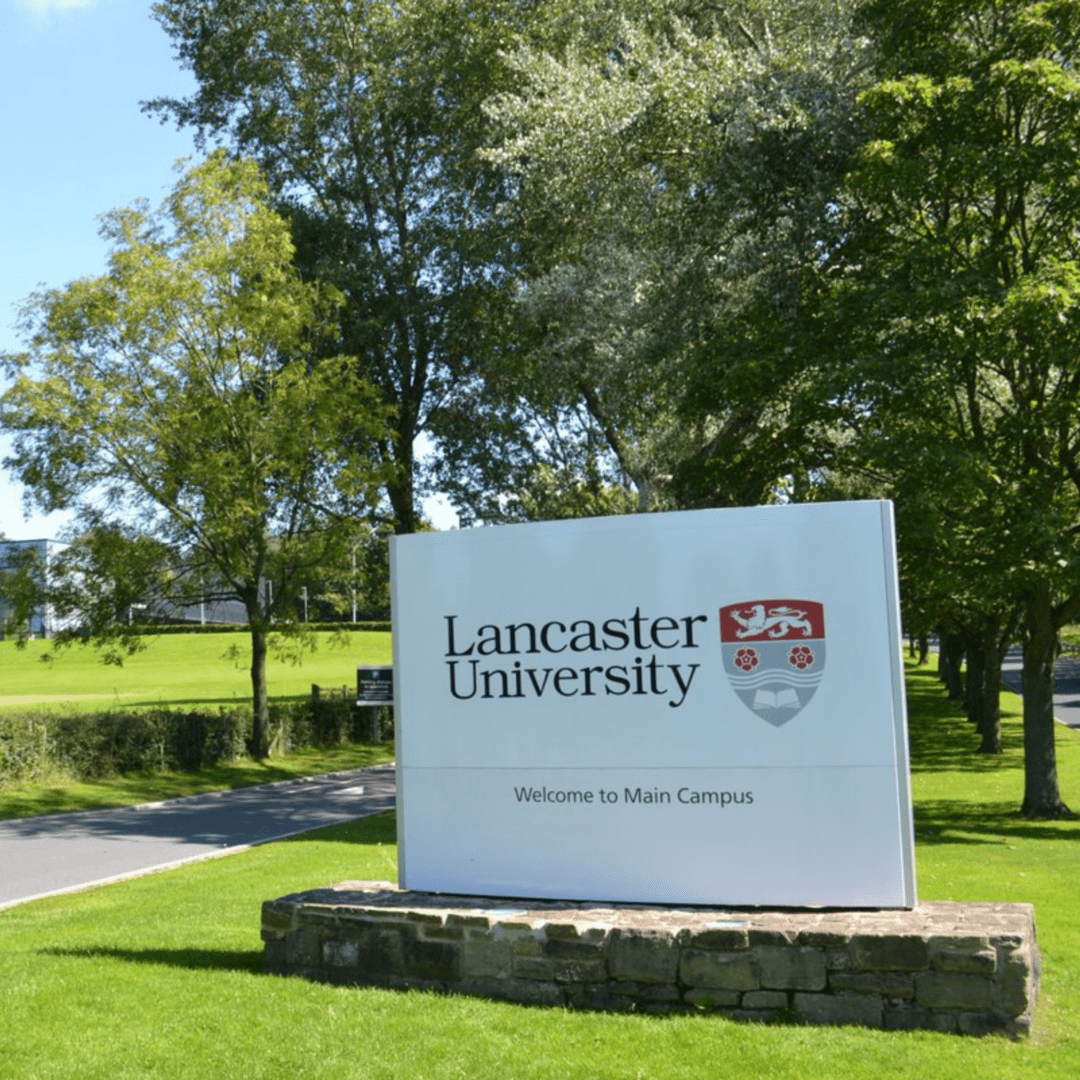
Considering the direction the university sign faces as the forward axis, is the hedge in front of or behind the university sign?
behind

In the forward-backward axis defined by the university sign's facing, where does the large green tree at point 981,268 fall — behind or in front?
behind

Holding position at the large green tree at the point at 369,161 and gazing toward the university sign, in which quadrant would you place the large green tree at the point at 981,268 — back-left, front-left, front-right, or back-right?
front-left

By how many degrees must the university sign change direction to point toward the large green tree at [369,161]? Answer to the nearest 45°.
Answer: approximately 180°

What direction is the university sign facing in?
toward the camera

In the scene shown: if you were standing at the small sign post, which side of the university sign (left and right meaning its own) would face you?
back

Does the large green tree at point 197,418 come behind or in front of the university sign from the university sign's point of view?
behind

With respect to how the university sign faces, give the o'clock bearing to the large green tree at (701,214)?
The large green tree is roughly at 6 o'clock from the university sign.
